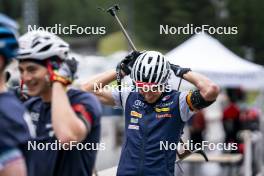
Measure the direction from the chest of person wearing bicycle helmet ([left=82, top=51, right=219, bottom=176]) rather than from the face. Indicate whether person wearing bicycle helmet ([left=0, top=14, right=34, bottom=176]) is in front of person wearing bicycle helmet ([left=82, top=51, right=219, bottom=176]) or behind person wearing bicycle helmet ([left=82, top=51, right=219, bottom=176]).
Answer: in front

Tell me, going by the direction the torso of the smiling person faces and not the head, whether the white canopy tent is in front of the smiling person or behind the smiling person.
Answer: behind

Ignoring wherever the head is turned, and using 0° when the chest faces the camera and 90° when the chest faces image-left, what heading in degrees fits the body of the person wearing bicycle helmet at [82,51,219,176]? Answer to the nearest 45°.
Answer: approximately 0°
